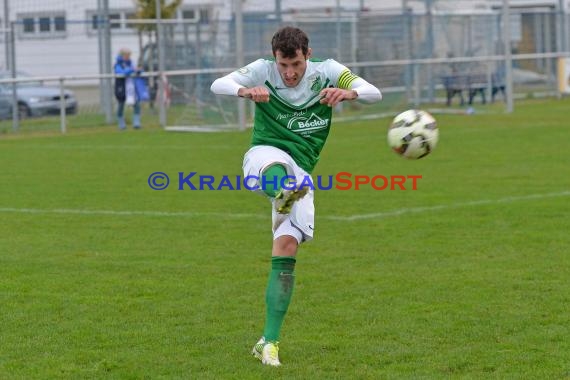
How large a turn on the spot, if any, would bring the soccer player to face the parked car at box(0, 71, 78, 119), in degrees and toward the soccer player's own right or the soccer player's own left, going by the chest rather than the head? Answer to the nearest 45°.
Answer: approximately 180°

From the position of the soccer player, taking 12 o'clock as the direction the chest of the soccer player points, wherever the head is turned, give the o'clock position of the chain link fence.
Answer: The chain link fence is roughly at 6 o'clock from the soccer player.

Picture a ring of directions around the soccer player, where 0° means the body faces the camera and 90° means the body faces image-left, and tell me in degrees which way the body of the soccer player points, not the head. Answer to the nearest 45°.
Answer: approximately 0°

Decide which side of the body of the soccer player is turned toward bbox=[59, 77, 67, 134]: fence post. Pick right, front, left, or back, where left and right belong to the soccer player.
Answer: back

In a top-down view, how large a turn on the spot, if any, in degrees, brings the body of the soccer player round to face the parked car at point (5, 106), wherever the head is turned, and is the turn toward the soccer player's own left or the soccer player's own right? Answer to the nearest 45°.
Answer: approximately 180°

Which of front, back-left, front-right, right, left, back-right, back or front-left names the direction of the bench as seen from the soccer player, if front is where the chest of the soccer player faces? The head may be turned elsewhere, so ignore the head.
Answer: back

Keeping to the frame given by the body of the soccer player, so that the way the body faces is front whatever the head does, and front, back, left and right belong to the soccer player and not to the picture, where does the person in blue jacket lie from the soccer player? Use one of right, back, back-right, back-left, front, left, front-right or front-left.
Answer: back
